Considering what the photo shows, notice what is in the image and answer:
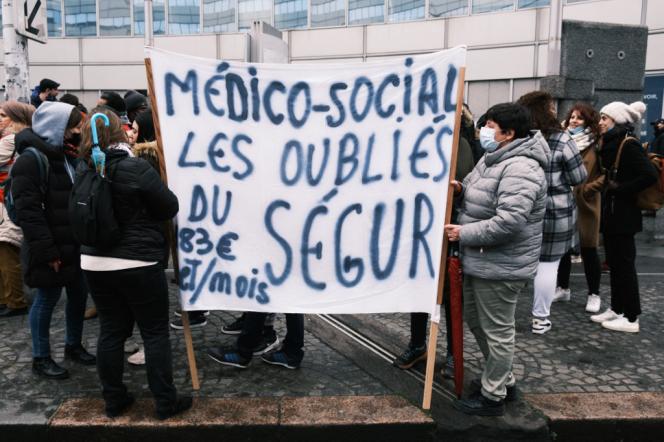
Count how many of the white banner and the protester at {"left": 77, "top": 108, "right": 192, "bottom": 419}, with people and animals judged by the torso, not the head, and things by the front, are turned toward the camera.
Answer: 1

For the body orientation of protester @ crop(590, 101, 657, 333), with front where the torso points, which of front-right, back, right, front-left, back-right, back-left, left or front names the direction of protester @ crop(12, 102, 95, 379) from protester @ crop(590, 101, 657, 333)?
front-left

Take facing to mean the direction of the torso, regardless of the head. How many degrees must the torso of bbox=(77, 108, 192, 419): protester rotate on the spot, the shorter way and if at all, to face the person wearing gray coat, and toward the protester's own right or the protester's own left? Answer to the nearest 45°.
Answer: approximately 45° to the protester's own right

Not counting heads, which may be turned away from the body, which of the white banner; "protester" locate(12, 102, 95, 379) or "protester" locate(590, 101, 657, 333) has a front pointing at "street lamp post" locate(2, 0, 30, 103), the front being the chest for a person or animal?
"protester" locate(590, 101, 657, 333)

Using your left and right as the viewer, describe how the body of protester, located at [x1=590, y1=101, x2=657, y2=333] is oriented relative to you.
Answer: facing to the left of the viewer

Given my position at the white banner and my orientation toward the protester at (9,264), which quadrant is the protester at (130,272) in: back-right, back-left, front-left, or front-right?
front-left

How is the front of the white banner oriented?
toward the camera

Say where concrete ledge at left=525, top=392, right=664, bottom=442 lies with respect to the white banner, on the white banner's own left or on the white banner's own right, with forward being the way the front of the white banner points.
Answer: on the white banner's own left

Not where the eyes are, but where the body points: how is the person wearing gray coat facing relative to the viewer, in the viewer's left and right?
facing to the left of the viewer

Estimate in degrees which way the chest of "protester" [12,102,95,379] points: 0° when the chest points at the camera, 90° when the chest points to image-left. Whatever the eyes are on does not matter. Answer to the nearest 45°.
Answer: approximately 270°

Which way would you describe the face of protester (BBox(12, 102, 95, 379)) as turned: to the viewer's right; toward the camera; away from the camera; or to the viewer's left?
to the viewer's right

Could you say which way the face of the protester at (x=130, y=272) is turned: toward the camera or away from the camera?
away from the camera

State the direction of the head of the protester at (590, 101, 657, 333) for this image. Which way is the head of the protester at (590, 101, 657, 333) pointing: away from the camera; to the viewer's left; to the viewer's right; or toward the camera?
to the viewer's left

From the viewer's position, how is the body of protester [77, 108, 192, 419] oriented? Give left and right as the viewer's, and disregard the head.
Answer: facing away from the viewer and to the right of the viewer
